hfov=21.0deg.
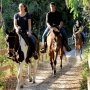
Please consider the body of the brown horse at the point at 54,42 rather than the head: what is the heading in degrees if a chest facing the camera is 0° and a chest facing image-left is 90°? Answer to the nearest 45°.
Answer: approximately 0°

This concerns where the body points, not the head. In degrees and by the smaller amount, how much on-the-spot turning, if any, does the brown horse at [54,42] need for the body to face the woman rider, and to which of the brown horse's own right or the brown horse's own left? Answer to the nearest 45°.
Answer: approximately 45° to the brown horse's own right

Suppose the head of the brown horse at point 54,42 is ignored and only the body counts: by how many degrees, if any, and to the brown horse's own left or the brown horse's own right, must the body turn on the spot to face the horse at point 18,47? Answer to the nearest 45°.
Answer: approximately 45° to the brown horse's own right
